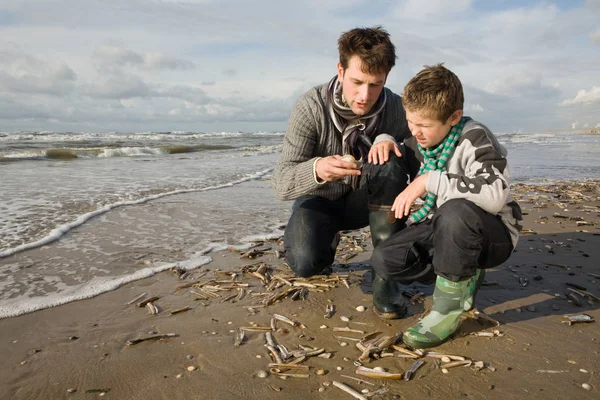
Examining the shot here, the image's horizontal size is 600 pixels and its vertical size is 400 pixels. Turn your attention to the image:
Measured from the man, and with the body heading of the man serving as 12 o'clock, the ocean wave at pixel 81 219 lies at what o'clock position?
The ocean wave is roughly at 4 o'clock from the man.

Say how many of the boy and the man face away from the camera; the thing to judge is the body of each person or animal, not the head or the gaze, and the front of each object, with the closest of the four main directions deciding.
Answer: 0

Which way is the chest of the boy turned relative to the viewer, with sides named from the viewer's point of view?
facing the viewer and to the left of the viewer

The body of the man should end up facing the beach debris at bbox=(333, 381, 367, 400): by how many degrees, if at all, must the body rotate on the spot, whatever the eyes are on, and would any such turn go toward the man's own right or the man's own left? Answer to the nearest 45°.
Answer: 0° — they already face it

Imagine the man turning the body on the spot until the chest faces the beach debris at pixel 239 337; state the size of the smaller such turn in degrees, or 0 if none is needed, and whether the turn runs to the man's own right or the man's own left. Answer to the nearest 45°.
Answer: approximately 45° to the man's own right

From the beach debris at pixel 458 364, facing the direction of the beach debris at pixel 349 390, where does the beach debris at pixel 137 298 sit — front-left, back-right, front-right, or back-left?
front-right

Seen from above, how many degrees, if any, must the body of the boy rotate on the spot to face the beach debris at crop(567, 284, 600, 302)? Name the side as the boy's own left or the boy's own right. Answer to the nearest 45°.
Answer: approximately 180°

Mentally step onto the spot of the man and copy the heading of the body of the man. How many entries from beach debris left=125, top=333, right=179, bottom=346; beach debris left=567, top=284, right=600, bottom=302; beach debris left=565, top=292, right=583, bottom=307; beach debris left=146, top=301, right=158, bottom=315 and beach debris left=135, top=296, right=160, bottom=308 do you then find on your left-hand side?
2

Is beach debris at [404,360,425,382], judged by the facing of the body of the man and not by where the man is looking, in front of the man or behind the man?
in front

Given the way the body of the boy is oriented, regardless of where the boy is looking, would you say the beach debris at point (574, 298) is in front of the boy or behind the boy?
behind

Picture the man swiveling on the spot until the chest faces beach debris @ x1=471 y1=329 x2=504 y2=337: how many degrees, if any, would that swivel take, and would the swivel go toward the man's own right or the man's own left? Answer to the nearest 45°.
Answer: approximately 45° to the man's own left

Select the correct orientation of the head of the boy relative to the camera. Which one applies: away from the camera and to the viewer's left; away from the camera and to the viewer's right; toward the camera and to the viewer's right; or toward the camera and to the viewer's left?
toward the camera and to the viewer's left

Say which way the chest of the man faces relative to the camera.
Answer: toward the camera
